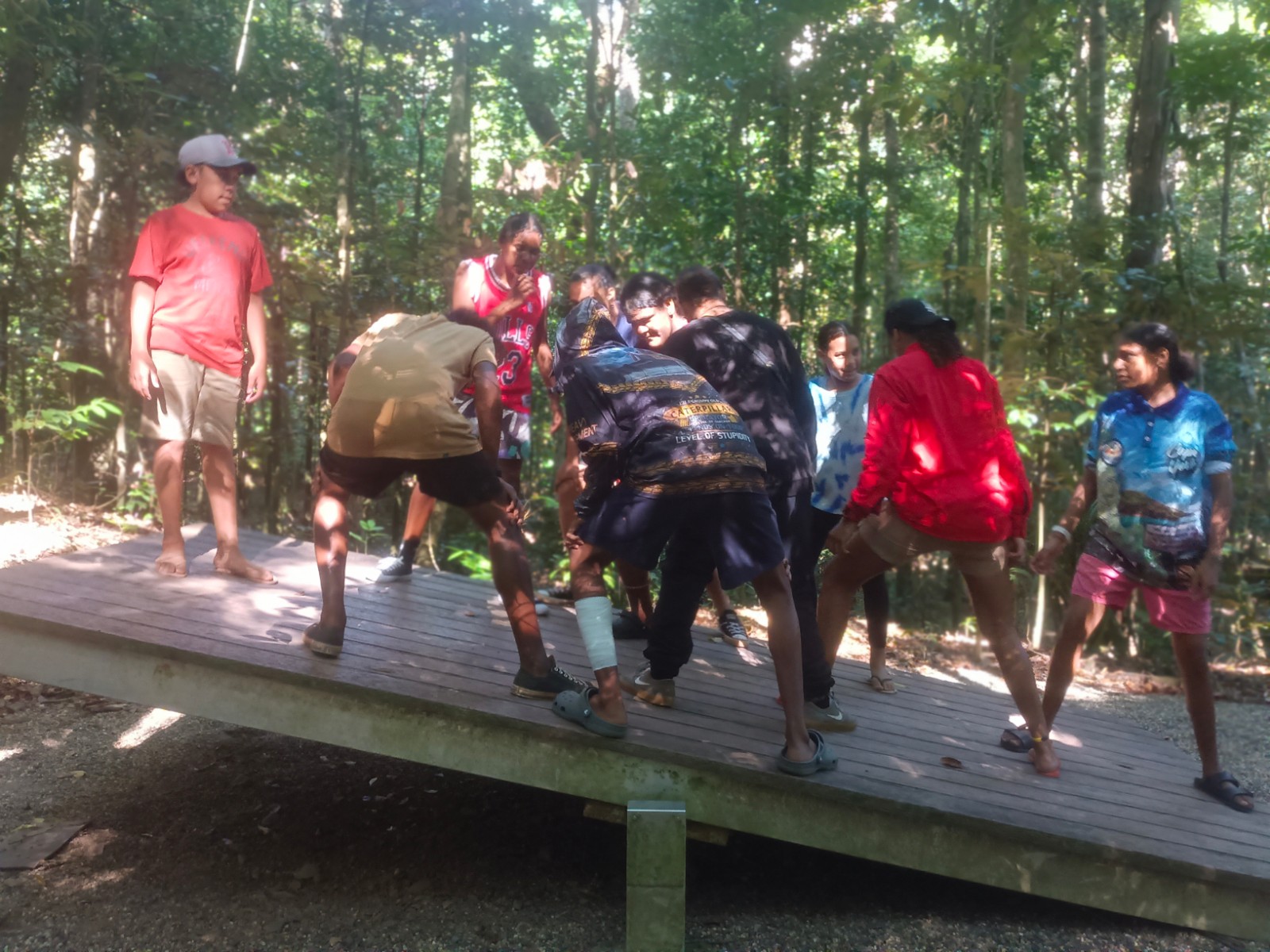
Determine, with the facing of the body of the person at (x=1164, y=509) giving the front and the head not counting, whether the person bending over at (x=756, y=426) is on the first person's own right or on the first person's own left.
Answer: on the first person's own right

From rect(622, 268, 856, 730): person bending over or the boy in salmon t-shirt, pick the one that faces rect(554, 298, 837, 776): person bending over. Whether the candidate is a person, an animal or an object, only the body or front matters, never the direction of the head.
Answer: the boy in salmon t-shirt

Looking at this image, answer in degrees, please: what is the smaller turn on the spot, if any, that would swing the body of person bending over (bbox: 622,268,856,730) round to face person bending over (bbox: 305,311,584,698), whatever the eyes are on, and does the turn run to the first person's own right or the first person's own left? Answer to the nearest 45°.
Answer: approximately 45° to the first person's own left

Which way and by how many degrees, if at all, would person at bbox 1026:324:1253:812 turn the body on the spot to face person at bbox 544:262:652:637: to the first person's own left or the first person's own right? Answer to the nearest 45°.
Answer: approximately 90° to the first person's own right
